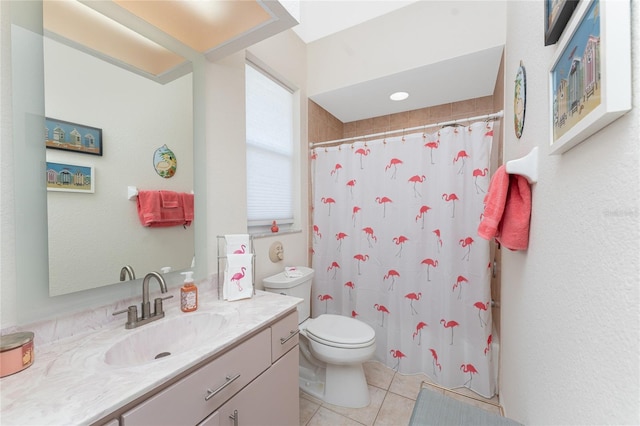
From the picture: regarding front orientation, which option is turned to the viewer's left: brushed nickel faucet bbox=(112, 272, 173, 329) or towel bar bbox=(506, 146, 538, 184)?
the towel bar

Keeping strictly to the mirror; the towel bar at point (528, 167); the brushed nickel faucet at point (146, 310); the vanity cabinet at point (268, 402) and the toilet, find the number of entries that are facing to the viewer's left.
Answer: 1

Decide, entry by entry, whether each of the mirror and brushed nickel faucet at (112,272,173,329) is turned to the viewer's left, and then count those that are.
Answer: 0

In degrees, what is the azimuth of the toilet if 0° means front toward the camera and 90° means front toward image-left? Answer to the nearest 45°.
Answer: approximately 315°

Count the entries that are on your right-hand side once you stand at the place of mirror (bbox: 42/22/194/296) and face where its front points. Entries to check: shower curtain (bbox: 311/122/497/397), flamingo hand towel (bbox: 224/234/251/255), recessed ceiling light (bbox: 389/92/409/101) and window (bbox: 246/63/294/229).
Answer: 0

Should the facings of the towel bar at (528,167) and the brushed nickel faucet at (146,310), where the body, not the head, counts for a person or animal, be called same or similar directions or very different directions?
very different directions

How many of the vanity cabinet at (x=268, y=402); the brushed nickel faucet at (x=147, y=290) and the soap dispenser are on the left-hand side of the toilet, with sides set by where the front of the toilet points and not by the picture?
0

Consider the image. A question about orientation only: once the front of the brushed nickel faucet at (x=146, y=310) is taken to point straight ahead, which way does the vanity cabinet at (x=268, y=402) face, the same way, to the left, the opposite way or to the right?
the same way

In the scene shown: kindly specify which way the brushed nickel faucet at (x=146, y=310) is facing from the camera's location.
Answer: facing the viewer and to the right of the viewer

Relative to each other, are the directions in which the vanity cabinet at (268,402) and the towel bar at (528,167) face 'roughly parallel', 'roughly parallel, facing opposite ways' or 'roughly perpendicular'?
roughly parallel, facing opposite ways

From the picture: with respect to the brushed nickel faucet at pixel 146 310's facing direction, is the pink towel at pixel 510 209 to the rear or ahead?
ahead

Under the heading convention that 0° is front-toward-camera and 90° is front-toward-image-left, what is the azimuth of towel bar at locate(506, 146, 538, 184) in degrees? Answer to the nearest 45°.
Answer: approximately 90°

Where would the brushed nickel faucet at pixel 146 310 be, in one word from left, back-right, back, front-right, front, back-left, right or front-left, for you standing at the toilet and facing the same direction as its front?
right

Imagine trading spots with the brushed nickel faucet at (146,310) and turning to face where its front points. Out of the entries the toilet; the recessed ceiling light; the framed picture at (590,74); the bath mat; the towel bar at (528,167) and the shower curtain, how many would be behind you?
0

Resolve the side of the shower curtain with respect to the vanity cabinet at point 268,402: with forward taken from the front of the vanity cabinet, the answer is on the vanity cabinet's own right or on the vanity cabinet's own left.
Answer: on the vanity cabinet's own left

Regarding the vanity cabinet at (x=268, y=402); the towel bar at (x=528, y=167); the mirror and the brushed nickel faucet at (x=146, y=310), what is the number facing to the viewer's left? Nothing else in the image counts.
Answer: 1

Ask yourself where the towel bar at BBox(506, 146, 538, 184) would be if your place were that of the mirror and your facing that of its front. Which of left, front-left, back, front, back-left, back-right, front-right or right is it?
front
